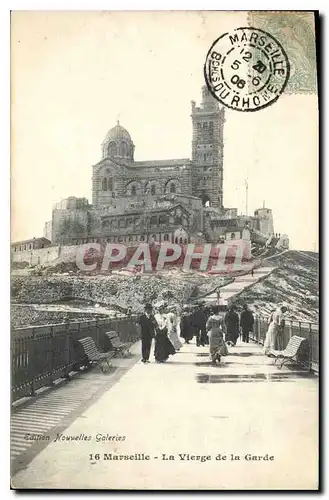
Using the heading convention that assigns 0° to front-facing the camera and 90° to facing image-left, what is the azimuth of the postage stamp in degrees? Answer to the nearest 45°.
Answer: approximately 0°

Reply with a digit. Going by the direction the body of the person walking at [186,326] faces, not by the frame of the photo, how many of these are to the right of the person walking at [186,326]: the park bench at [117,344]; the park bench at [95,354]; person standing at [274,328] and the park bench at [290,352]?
2
